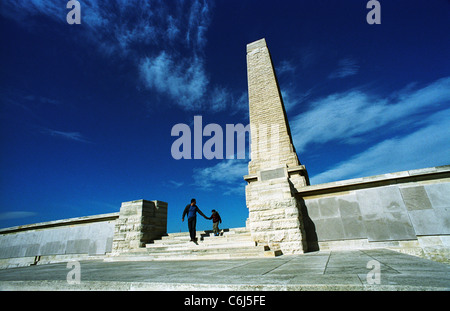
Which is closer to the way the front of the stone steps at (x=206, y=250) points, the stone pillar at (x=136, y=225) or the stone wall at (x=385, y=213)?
the stone wall

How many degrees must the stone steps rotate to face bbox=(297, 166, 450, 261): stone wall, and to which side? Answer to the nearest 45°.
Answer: approximately 90° to its left

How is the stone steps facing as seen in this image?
toward the camera

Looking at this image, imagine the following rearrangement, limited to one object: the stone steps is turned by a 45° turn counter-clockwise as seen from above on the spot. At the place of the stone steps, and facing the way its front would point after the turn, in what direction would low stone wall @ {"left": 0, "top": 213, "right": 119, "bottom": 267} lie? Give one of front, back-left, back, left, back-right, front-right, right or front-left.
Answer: back
